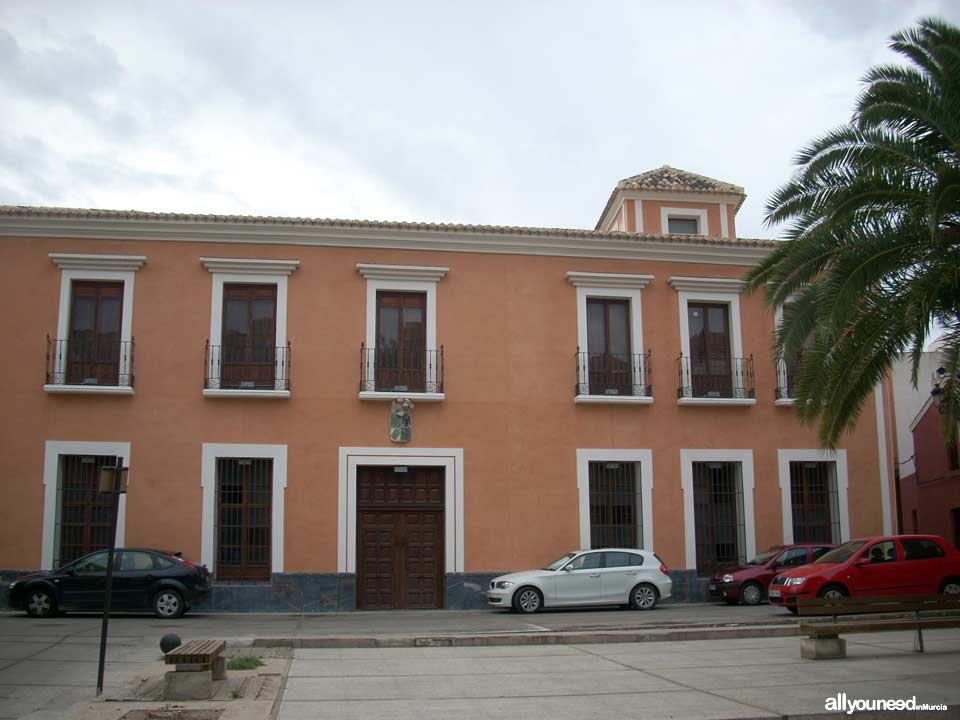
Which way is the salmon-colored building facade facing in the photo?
toward the camera

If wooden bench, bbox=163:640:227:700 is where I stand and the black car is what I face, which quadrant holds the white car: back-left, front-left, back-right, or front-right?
front-right

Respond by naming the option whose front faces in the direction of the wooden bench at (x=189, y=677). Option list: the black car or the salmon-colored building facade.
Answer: the salmon-colored building facade

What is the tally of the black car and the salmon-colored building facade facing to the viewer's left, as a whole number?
1

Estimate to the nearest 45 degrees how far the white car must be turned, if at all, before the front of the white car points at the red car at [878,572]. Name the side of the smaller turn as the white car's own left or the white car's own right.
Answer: approximately 180°

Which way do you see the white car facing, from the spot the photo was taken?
facing to the left of the viewer

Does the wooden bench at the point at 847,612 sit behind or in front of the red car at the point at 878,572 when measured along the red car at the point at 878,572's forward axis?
in front

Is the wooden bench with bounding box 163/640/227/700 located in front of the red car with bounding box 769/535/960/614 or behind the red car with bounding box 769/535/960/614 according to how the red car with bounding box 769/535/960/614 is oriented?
in front

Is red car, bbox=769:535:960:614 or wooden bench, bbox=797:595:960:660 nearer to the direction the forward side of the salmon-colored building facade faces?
the wooden bench

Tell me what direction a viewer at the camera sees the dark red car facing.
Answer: facing the viewer and to the left of the viewer

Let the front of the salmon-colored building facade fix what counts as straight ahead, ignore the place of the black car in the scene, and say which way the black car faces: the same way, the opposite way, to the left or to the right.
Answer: to the right

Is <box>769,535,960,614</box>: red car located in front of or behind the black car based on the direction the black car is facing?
behind

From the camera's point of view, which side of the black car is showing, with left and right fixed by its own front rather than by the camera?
left
